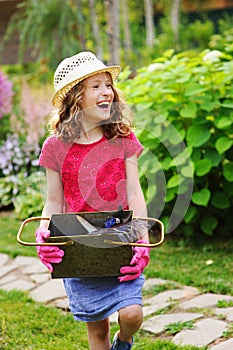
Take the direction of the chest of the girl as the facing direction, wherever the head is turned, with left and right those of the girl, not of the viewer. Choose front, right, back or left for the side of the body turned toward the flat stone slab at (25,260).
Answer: back

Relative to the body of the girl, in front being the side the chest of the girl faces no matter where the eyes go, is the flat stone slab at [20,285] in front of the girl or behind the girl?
behind

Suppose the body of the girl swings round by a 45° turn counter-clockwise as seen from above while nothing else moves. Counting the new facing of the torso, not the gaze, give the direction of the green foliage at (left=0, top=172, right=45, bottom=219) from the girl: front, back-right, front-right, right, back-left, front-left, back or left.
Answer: back-left

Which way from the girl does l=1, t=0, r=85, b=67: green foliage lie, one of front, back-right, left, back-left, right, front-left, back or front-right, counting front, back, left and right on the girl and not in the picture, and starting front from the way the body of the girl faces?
back

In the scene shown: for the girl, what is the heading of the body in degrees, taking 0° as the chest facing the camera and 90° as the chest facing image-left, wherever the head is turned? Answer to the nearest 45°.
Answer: approximately 0°

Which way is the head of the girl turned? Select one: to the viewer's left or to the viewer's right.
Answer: to the viewer's right

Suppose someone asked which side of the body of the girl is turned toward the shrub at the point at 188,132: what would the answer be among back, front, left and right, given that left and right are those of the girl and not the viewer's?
back

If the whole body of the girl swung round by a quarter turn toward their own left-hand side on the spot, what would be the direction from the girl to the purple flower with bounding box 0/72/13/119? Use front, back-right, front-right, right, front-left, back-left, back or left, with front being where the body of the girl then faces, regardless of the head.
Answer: left
